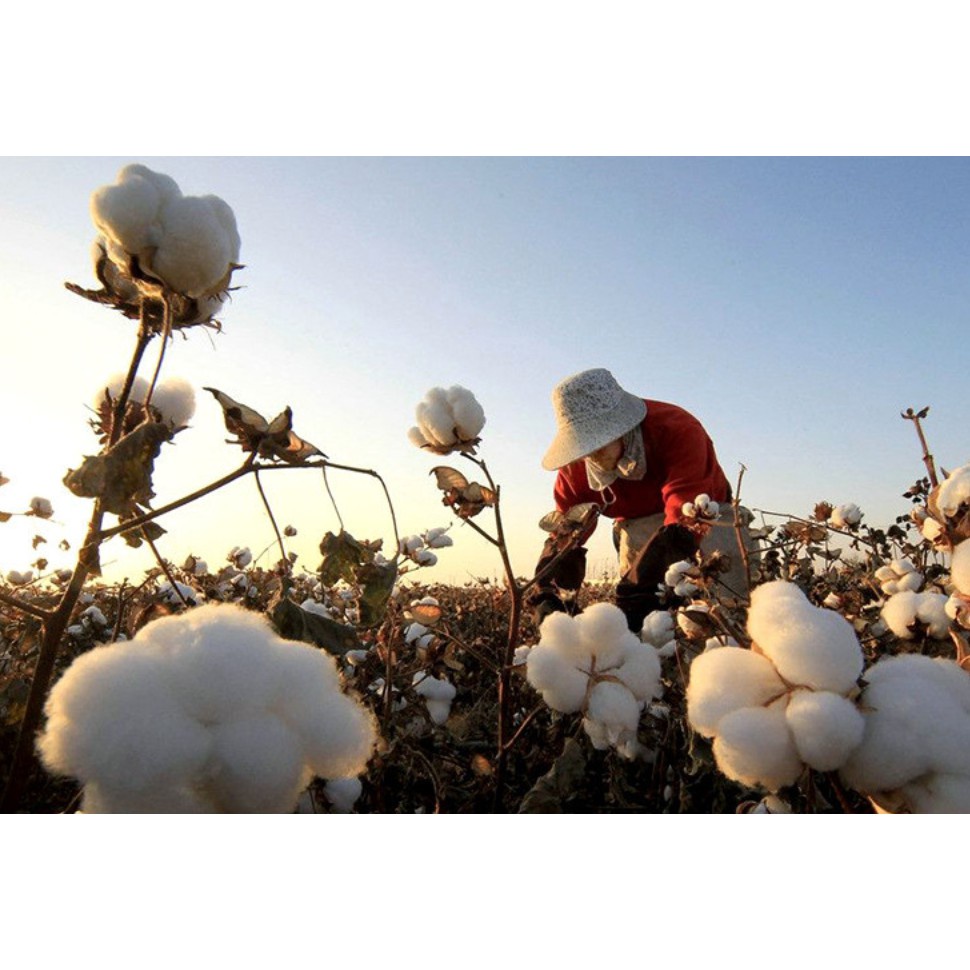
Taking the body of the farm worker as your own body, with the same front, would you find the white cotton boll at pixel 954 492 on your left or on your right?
on your left

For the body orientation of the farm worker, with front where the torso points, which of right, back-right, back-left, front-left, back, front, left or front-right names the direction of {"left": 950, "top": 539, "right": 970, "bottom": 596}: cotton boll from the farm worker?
front-left

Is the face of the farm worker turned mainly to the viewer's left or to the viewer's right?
to the viewer's left

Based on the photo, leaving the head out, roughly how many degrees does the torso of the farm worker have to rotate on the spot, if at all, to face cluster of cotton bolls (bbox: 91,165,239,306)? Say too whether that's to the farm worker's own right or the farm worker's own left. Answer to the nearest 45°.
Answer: approximately 45° to the farm worker's own left

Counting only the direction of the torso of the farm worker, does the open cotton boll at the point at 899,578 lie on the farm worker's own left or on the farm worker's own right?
on the farm worker's own left

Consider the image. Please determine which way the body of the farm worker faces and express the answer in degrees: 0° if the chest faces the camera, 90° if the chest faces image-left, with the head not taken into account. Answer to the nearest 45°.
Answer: approximately 45°

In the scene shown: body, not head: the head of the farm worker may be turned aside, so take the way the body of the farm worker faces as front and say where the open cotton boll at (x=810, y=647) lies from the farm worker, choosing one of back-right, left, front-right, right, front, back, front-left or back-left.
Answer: front-left

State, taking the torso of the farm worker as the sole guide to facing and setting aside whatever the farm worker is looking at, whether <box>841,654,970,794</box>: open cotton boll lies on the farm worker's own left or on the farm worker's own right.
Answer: on the farm worker's own left

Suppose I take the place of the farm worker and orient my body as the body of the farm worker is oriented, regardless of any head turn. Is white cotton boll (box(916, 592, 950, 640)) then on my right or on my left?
on my left

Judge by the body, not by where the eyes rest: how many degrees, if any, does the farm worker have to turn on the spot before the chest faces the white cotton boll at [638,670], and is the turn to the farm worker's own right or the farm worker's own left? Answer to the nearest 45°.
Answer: approximately 45° to the farm worker's own left

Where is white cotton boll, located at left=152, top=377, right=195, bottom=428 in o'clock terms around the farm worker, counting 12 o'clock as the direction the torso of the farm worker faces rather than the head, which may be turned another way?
The white cotton boll is roughly at 11 o'clock from the farm worker.

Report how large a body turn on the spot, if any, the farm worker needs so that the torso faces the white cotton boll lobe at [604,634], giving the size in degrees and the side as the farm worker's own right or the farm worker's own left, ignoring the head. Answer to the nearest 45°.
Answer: approximately 45° to the farm worker's own left
